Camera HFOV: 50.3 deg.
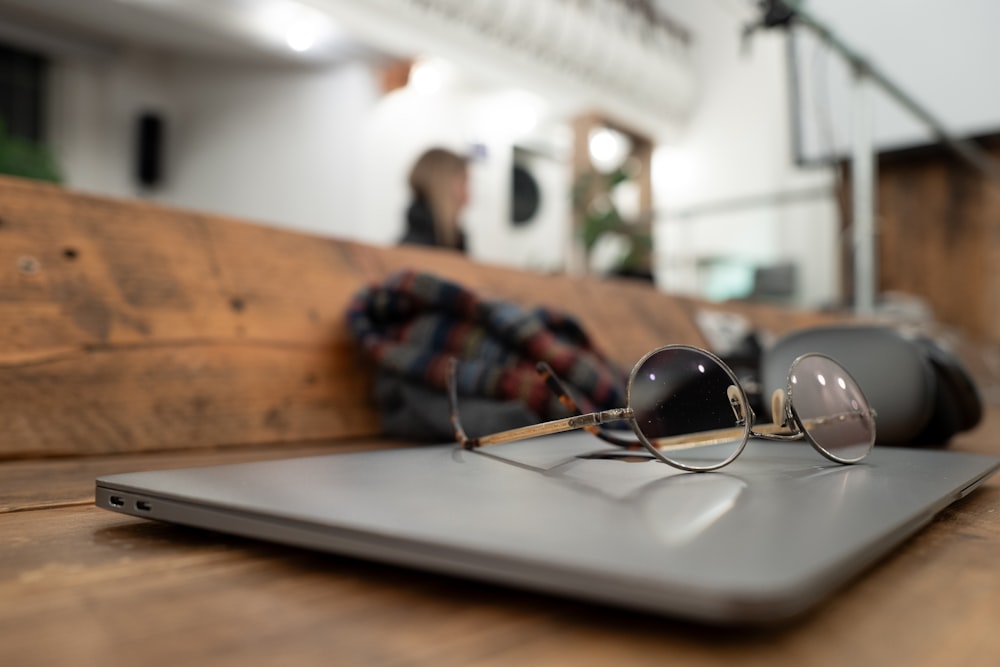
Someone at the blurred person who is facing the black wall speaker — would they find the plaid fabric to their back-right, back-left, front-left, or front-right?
back-left

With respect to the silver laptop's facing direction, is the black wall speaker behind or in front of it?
behind

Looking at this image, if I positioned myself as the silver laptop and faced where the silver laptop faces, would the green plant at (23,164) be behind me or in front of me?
behind

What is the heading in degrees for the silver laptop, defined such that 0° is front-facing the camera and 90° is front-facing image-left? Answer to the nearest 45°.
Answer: approximately 315°

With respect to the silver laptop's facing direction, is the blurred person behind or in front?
behind
